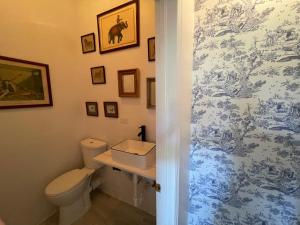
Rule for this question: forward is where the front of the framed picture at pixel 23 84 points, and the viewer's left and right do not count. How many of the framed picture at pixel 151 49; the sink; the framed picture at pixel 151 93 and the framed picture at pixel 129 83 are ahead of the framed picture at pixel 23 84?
4

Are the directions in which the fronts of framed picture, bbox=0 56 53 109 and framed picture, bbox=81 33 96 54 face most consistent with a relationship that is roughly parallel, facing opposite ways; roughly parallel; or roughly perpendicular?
roughly perpendicular

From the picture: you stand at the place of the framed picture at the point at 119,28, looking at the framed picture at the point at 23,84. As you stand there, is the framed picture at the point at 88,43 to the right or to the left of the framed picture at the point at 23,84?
right

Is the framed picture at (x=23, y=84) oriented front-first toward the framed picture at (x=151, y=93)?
yes

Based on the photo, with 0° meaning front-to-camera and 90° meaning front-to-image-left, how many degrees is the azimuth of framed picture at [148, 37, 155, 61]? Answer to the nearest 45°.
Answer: approximately 45°

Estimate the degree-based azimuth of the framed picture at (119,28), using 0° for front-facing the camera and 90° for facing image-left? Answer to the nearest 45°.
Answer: approximately 45°

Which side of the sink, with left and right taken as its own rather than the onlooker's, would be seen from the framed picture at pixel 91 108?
right
